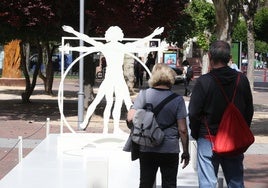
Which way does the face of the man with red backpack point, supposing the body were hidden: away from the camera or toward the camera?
away from the camera

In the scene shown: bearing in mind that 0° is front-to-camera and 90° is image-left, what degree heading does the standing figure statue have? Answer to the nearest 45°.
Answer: approximately 0°
